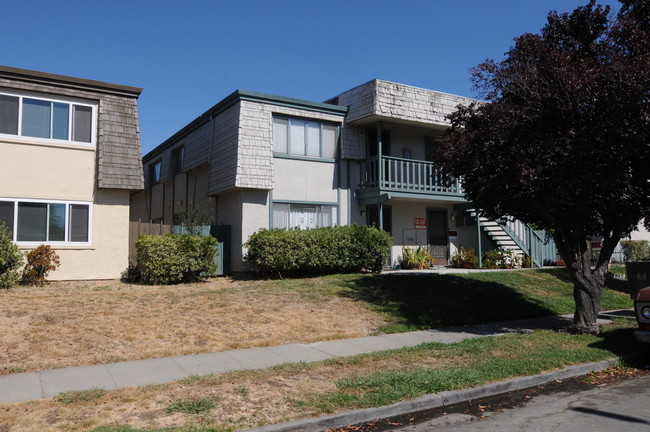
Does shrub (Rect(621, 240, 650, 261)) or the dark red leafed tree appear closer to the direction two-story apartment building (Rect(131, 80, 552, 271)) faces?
the dark red leafed tree

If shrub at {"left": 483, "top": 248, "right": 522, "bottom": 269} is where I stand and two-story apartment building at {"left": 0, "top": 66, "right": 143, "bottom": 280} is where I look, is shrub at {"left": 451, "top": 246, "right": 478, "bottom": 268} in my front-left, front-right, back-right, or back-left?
front-right

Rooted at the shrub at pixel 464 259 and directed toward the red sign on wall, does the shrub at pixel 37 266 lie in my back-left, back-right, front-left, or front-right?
front-left

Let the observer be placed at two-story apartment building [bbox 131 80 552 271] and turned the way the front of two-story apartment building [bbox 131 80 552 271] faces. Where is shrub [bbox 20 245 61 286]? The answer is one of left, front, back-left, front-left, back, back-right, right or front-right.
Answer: right

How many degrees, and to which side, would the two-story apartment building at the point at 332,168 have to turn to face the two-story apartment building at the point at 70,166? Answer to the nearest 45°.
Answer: approximately 90° to its right

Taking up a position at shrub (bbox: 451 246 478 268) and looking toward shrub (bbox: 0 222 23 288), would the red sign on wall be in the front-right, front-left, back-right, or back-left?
front-right

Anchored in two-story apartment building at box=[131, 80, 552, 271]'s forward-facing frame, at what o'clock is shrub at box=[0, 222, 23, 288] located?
The shrub is roughly at 3 o'clock from the two-story apartment building.

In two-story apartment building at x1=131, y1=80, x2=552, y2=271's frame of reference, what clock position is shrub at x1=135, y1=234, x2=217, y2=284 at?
The shrub is roughly at 3 o'clock from the two-story apartment building.
